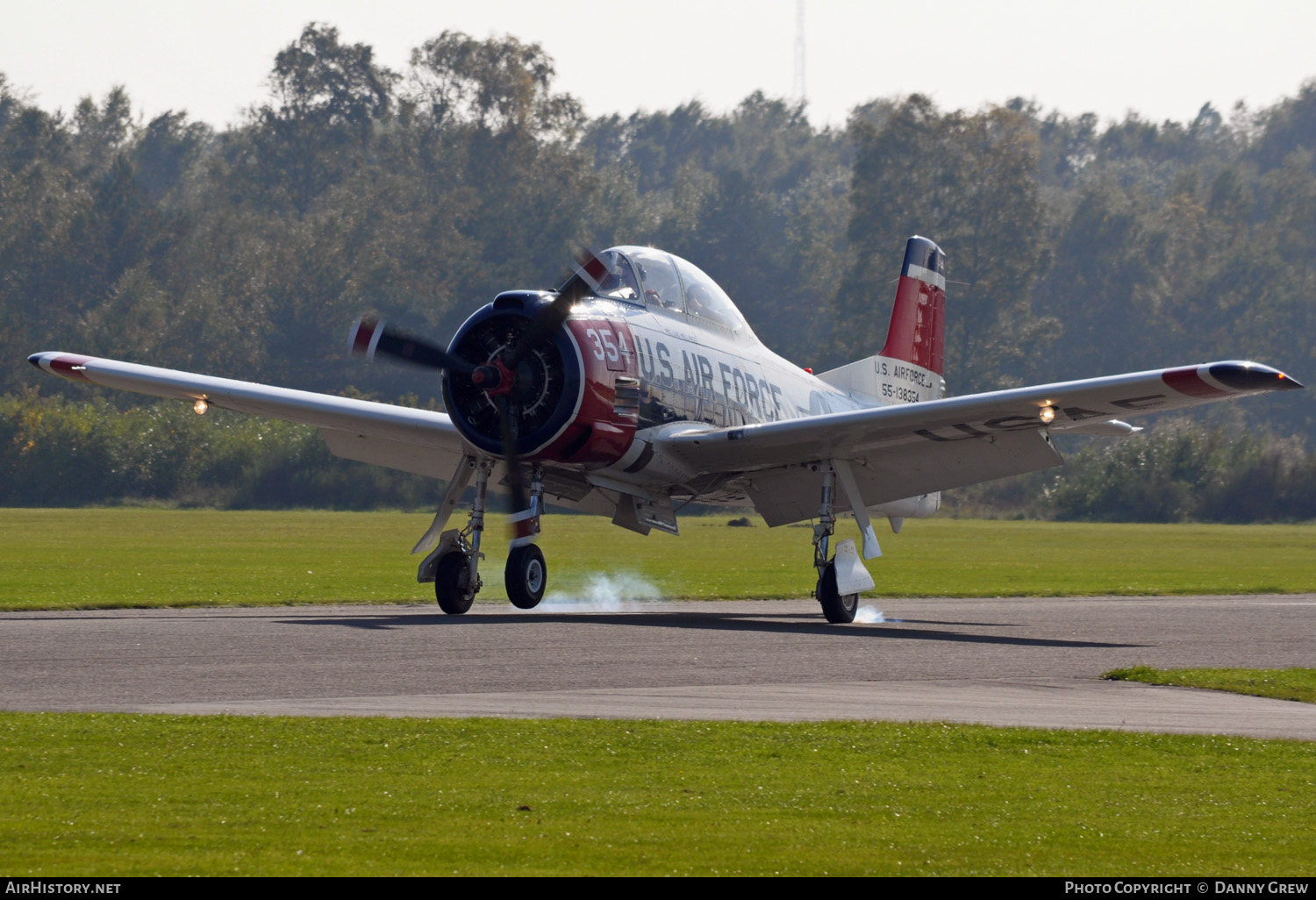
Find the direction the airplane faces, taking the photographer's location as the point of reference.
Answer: facing the viewer and to the left of the viewer
